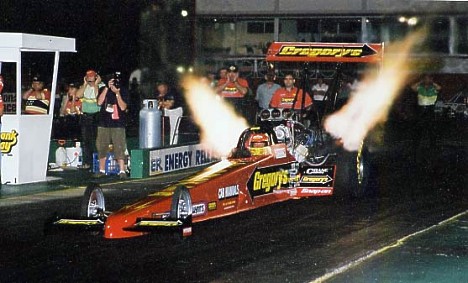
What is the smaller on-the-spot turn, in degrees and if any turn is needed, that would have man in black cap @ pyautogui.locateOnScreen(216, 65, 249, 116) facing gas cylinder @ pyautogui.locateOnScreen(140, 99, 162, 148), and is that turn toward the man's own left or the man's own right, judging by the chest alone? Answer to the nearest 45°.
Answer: approximately 45° to the man's own right

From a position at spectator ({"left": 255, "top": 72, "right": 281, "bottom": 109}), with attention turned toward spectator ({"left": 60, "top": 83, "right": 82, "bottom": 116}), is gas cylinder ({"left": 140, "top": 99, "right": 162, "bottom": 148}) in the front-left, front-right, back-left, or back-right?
front-left

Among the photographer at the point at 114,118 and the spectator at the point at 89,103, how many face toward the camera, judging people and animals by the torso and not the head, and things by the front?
2

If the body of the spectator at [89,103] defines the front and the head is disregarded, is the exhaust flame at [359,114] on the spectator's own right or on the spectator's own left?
on the spectator's own left

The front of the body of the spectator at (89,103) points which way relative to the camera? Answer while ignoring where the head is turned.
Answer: toward the camera

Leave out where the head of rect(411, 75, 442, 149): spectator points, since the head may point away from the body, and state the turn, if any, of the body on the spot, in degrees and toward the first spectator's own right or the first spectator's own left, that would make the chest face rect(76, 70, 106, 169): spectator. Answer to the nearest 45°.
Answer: approximately 45° to the first spectator's own right

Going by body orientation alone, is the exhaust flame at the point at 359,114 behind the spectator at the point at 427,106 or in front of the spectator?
in front

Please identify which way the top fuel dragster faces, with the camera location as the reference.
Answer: facing the viewer and to the left of the viewer

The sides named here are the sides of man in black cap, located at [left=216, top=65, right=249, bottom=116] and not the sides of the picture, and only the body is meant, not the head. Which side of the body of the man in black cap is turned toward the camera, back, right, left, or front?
front

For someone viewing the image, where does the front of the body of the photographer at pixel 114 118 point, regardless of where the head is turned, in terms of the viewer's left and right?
facing the viewer

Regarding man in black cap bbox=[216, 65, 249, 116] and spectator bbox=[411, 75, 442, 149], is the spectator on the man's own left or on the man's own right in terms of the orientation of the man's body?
on the man's own left

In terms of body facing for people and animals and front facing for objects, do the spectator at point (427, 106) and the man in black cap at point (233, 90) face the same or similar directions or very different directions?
same or similar directions
